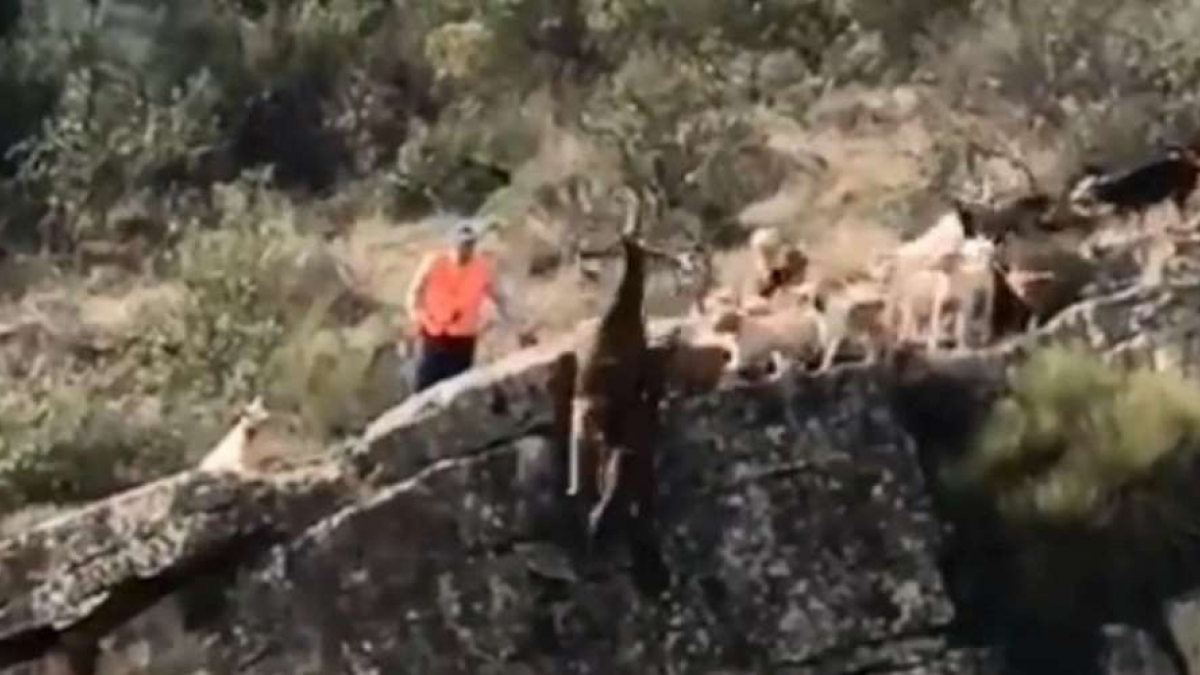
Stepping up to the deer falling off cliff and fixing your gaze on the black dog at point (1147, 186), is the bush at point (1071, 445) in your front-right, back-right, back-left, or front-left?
front-right

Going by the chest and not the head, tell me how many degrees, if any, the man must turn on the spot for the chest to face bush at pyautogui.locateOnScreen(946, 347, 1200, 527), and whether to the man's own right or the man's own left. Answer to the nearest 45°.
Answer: approximately 45° to the man's own left

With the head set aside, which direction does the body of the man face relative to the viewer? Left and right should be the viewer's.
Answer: facing the viewer and to the right of the viewer

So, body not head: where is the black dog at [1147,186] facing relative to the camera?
to the viewer's left

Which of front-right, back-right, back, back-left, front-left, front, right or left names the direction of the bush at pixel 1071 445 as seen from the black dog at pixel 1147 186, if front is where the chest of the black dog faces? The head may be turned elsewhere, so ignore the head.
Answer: left

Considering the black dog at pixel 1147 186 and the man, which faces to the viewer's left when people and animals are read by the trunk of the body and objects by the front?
the black dog

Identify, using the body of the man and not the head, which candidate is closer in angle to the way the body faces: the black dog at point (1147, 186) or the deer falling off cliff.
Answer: the deer falling off cliff

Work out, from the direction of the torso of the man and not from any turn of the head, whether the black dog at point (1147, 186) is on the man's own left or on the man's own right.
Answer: on the man's own left

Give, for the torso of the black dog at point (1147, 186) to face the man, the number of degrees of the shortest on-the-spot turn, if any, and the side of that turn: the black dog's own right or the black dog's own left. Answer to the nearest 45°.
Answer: approximately 45° to the black dog's own left

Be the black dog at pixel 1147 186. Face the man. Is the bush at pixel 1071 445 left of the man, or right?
left

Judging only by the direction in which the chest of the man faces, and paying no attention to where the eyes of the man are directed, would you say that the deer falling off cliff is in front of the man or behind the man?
in front

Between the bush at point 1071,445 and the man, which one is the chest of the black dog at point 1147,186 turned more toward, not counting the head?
the man

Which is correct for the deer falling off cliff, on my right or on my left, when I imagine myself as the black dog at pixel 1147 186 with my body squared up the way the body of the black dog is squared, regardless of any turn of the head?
on my left
